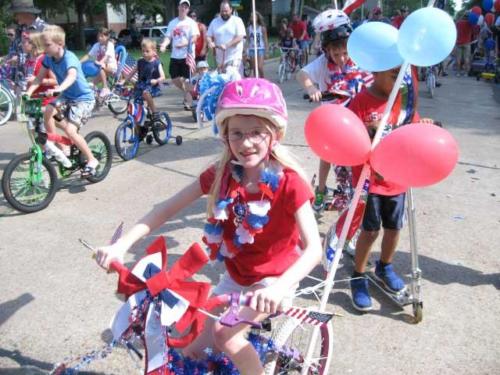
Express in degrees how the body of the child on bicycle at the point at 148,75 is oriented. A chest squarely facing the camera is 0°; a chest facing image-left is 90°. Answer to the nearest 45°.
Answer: approximately 45°

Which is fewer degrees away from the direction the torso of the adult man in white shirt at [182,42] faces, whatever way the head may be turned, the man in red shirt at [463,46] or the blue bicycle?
the blue bicycle

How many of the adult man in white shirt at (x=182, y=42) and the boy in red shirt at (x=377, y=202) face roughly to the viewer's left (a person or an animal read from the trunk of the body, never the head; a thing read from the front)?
0

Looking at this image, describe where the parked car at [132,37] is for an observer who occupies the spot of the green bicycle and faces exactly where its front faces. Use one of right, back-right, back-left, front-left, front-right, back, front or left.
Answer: back-right

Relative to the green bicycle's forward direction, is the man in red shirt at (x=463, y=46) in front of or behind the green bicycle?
behind

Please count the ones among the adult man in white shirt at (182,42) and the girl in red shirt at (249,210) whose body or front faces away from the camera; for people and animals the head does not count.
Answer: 0

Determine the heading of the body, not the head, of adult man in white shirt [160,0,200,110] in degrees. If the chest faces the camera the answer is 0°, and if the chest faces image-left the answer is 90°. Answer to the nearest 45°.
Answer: approximately 0°

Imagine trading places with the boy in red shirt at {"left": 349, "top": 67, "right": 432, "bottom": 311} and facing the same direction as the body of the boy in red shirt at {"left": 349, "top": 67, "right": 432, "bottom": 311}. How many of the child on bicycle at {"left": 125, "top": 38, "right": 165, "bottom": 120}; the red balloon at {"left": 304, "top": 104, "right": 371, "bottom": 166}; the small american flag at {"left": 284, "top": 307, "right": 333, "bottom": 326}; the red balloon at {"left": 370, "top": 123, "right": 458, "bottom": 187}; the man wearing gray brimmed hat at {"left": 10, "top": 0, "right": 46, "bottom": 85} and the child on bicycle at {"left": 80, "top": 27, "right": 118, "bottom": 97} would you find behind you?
3

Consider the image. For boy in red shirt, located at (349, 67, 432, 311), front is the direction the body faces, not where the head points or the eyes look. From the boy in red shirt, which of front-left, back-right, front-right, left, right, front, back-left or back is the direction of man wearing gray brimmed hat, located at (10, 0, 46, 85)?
back

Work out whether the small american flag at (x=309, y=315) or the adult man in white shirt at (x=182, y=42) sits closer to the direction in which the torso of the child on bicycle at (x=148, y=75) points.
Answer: the small american flag
